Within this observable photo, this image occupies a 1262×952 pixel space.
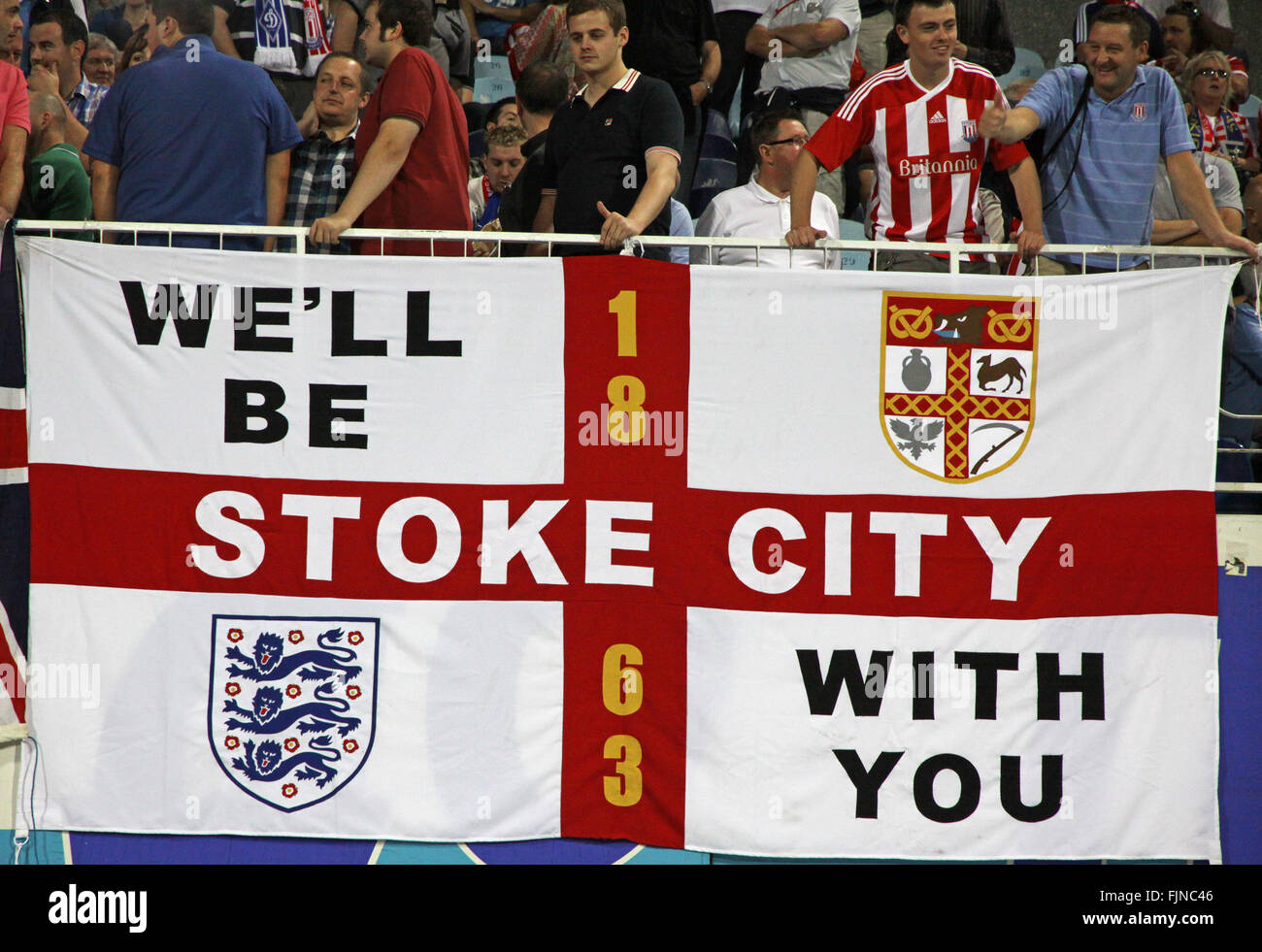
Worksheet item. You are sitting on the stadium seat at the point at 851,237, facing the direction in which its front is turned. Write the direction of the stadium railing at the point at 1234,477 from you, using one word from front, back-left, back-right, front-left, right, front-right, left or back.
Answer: front-left

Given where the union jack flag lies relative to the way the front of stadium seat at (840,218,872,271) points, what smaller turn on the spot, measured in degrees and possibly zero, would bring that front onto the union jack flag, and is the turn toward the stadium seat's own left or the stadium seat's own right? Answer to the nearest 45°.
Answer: approximately 45° to the stadium seat's own right

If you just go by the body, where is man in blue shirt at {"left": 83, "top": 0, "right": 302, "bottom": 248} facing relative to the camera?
away from the camera

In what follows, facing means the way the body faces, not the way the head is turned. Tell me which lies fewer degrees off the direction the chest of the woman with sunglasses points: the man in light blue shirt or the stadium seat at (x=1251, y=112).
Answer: the man in light blue shirt

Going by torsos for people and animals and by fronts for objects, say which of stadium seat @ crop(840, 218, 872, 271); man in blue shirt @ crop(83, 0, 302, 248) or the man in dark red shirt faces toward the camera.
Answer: the stadium seat

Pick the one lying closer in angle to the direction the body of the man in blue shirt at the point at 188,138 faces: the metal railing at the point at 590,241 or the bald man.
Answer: the bald man

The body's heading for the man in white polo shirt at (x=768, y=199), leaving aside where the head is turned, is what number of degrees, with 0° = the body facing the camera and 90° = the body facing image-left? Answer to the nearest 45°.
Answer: approximately 315°

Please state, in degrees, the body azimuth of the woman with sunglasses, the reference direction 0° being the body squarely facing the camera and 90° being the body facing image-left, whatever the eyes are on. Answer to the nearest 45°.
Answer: approximately 0°

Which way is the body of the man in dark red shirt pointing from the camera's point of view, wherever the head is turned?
to the viewer's left
